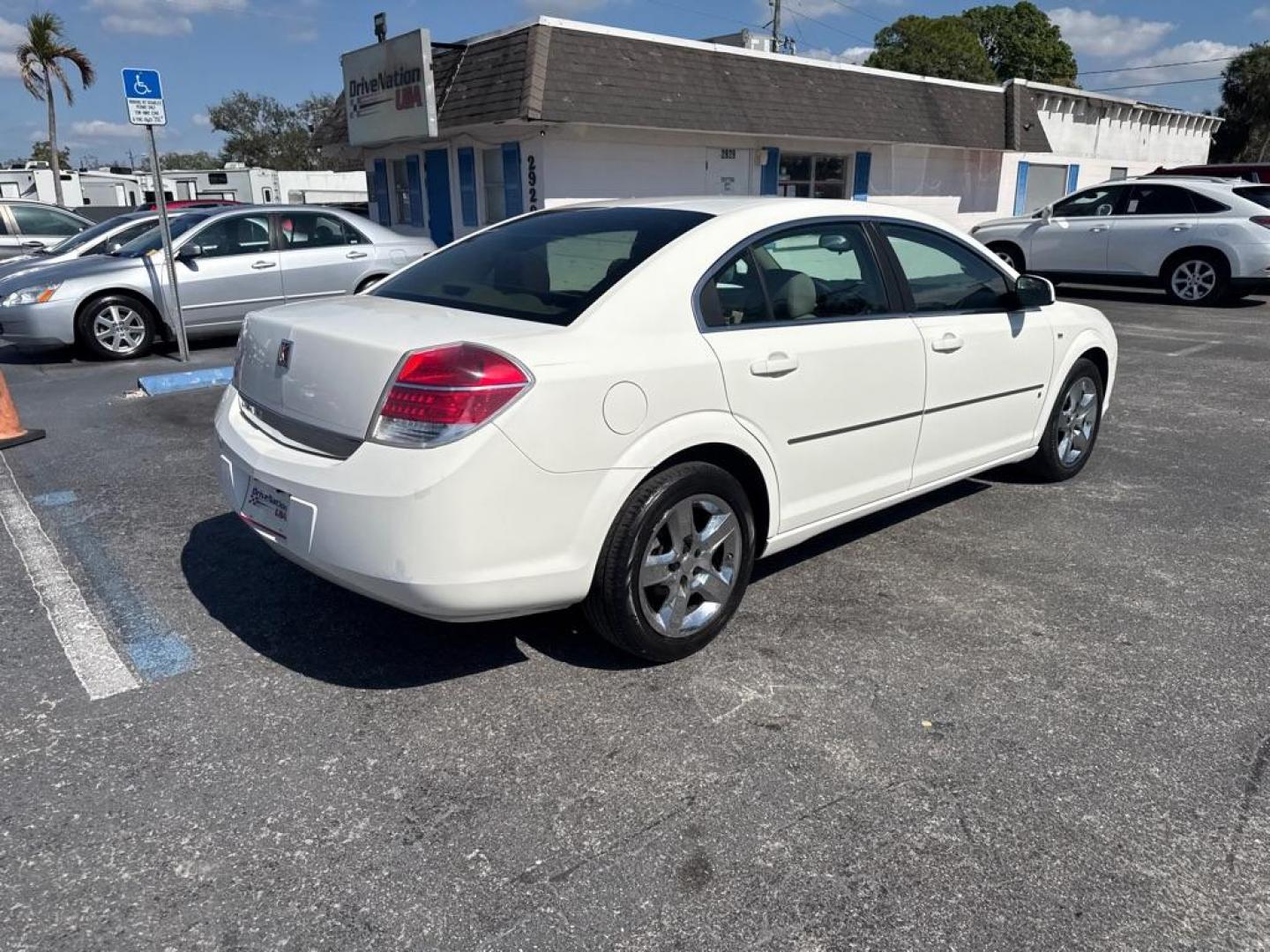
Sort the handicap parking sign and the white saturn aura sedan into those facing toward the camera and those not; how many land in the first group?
1

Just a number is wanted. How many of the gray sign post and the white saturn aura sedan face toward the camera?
1

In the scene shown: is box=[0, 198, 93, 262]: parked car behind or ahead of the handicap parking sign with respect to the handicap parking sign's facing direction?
behind

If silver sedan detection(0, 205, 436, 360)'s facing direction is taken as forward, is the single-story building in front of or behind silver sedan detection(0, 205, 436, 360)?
behind

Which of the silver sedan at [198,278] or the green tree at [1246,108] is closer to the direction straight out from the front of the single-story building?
the silver sedan

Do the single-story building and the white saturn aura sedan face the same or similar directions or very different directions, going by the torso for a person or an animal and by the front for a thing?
very different directions

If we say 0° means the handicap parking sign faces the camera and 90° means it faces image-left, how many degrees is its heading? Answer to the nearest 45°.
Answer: approximately 0°

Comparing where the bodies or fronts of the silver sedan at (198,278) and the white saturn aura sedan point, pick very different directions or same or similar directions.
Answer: very different directions

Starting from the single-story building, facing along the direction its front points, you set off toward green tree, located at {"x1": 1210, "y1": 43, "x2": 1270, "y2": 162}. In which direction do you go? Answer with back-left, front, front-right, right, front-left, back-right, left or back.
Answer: back

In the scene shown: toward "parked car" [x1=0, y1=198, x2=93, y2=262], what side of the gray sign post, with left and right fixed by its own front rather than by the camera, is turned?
back
